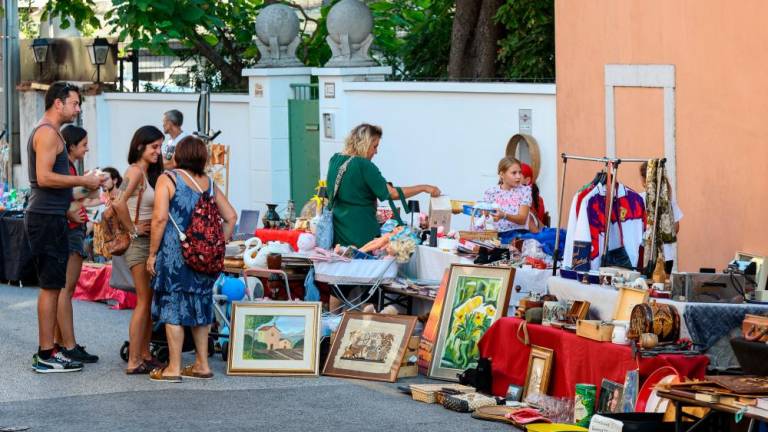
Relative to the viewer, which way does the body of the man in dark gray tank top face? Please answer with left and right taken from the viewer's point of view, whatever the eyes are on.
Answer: facing to the right of the viewer

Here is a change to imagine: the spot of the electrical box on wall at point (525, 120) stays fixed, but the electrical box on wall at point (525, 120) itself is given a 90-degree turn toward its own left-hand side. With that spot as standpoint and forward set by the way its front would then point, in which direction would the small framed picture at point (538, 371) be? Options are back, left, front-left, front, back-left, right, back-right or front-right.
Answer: right

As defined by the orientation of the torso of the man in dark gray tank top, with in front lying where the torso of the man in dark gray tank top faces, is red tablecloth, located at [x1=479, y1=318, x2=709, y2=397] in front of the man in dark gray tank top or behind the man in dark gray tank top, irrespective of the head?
in front

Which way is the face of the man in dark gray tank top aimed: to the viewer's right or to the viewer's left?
to the viewer's right

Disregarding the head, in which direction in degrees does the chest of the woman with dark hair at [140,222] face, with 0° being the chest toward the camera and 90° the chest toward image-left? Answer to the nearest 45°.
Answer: approximately 270°

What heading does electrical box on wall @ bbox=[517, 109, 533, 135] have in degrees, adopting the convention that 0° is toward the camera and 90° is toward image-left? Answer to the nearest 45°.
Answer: approximately 0°

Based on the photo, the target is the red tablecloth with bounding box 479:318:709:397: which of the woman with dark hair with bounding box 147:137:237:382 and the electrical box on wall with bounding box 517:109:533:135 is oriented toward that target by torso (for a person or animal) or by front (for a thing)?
the electrical box on wall
